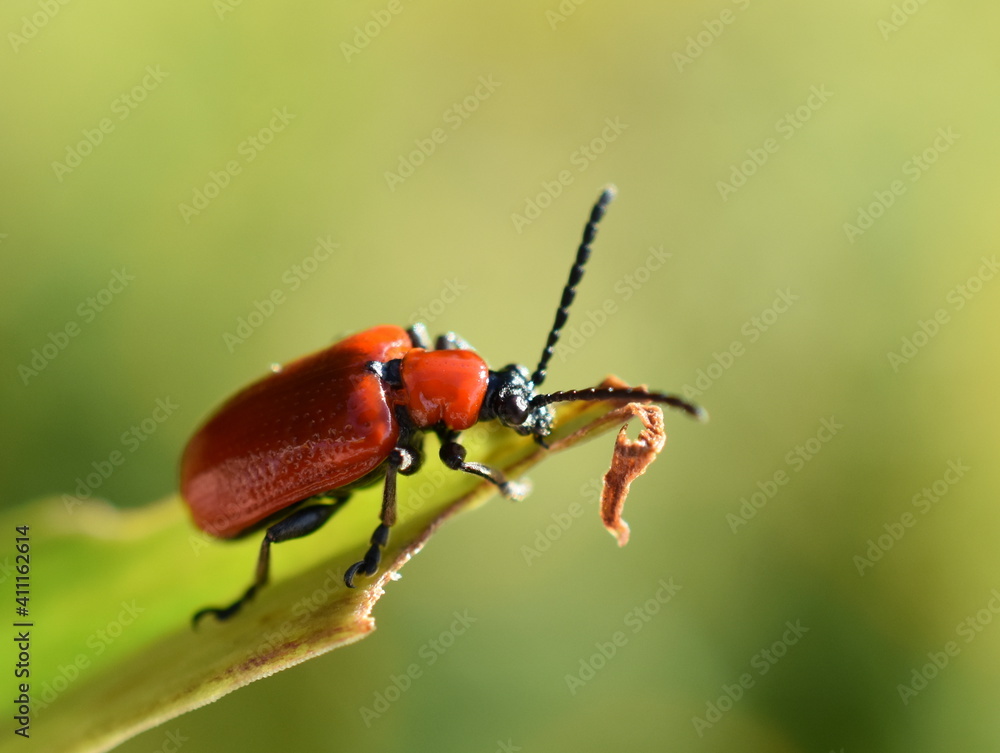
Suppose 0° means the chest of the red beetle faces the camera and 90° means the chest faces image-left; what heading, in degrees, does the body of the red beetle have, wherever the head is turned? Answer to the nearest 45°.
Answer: approximately 270°

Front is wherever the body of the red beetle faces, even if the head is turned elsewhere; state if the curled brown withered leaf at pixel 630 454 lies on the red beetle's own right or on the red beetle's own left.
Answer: on the red beetle's own right
